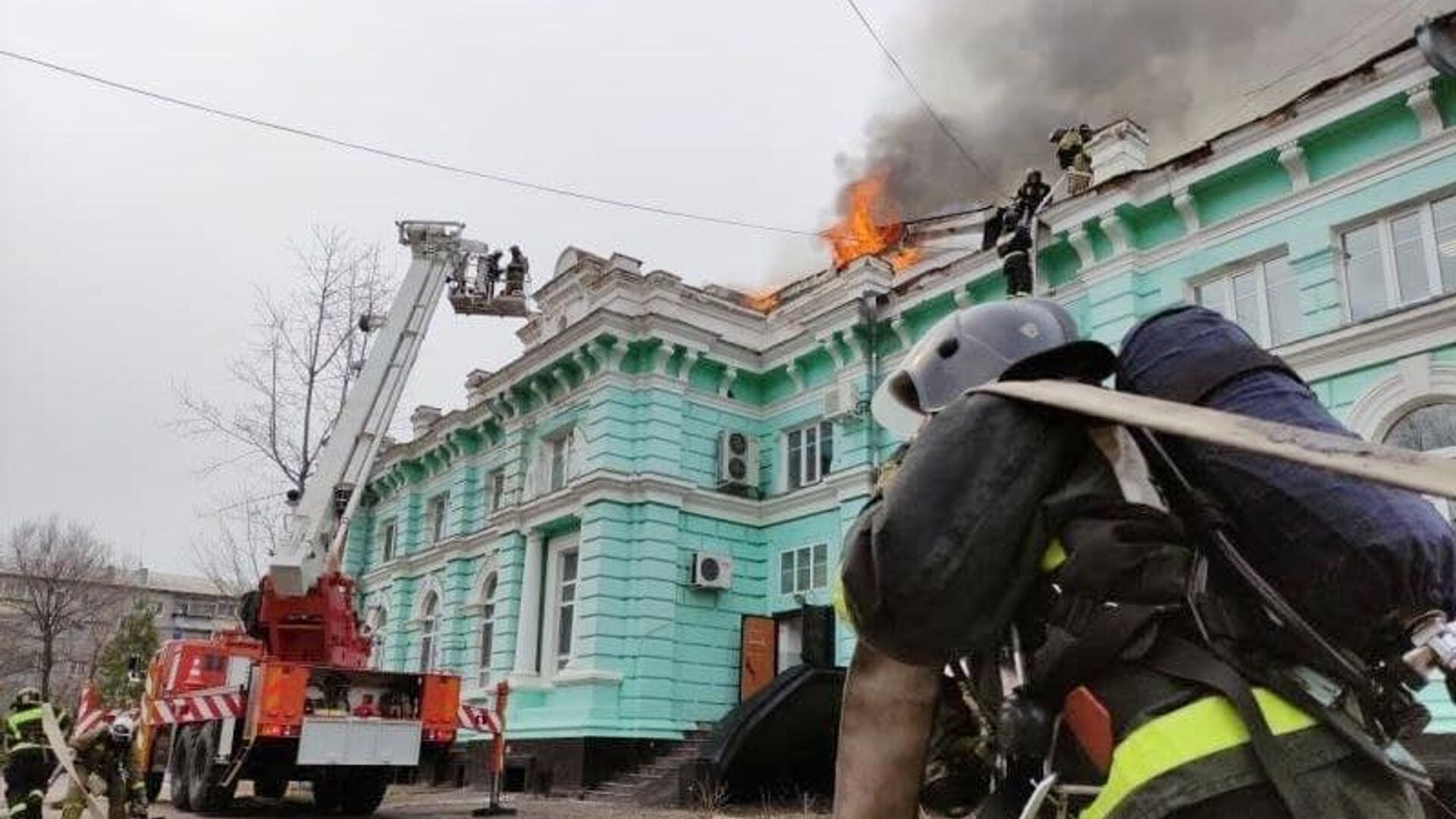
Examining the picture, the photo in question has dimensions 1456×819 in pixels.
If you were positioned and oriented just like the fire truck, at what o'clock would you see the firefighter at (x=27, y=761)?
The firefighter is roughly at 9 o'clock from the fire truck.

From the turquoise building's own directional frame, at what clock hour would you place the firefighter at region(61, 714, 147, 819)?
The firefighter is roughly at 12 o'clock from the turquoise building.

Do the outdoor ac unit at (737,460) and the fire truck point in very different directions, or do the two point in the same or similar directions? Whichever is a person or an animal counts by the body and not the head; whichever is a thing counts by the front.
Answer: very different directions

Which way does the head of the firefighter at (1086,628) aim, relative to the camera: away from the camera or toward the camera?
away from the camera

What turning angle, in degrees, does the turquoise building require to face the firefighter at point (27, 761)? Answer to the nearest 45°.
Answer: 0° — it already faces them

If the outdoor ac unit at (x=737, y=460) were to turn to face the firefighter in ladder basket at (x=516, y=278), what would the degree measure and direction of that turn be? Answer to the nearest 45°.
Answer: approximately 90° to its right

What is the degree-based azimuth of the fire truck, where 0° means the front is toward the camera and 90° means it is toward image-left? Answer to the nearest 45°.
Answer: approximately 135°

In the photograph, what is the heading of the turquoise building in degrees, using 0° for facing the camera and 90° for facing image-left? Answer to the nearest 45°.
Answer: approximately 45°

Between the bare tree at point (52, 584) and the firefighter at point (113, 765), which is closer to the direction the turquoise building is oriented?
the firefighter
